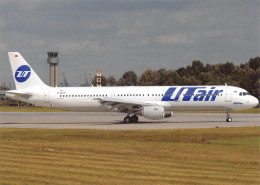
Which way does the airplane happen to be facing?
to the viewer's right
